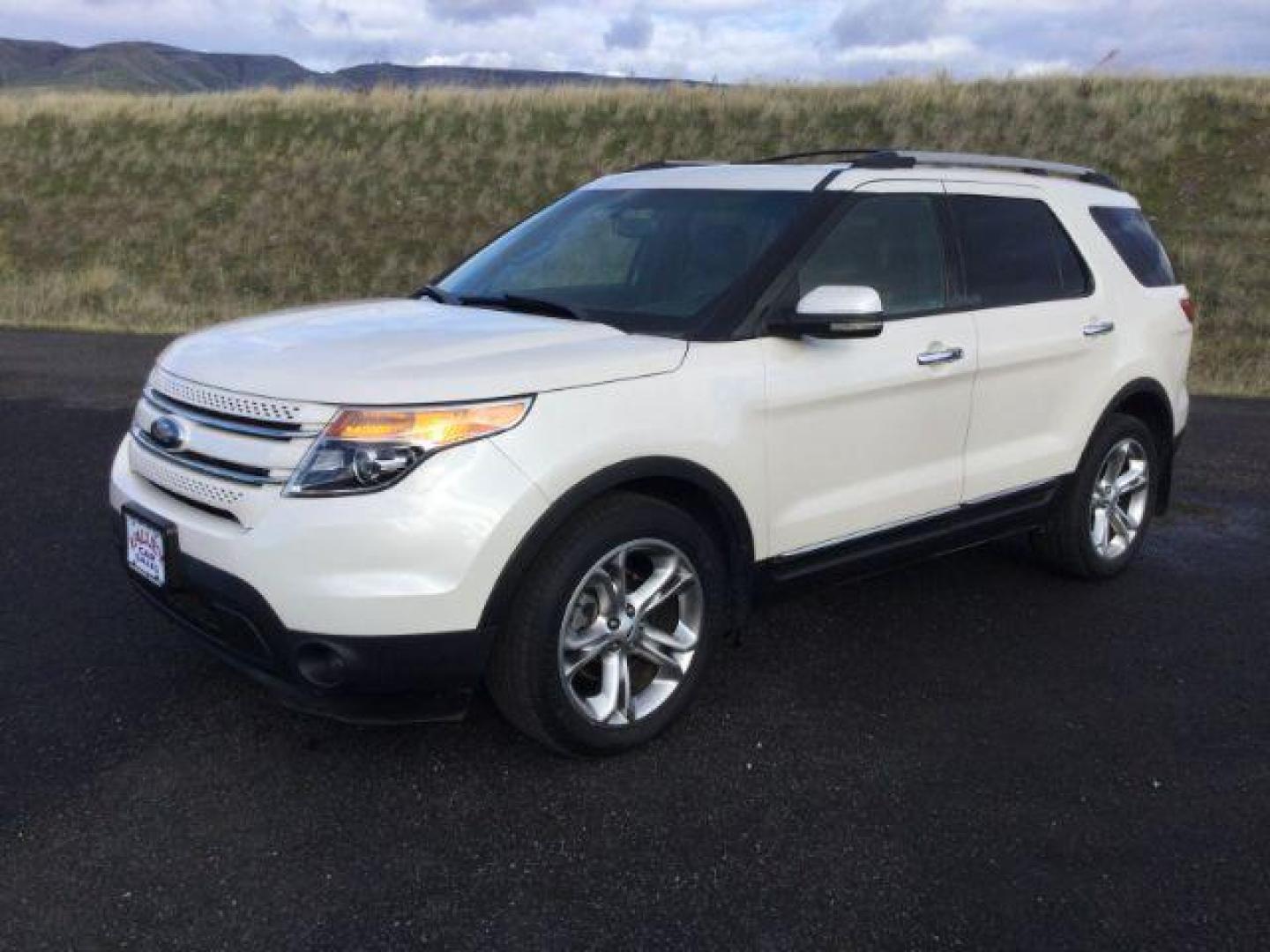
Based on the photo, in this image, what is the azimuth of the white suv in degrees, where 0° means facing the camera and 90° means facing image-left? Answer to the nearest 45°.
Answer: approximately 45°
